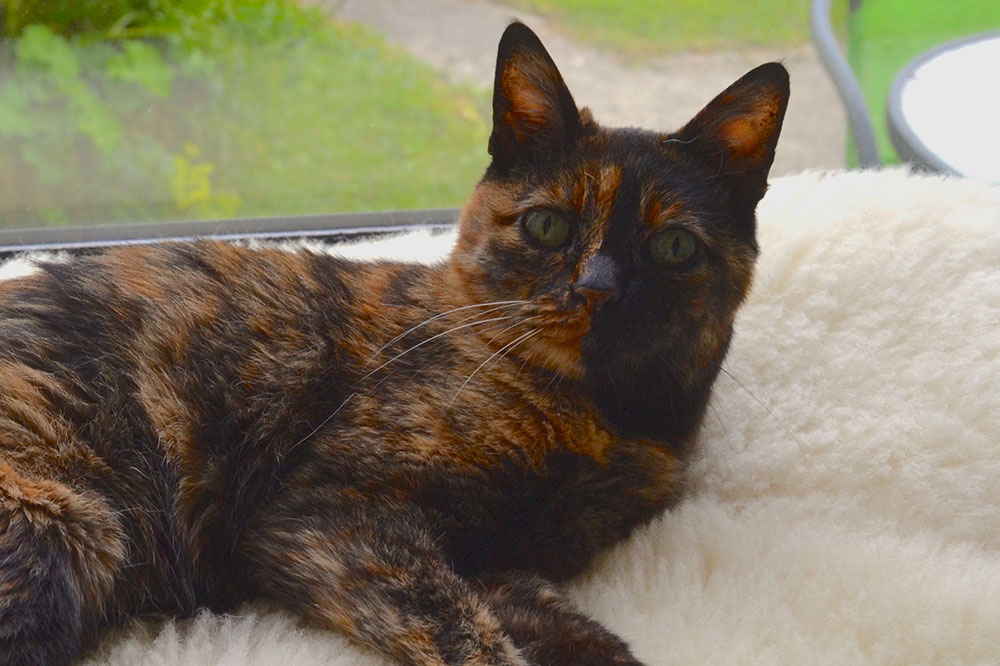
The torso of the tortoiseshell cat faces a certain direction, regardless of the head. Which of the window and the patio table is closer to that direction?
the patio table

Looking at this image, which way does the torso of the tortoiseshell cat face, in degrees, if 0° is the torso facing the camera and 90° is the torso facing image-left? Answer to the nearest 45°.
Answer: approximately 270°

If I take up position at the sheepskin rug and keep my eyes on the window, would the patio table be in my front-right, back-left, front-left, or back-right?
front-right

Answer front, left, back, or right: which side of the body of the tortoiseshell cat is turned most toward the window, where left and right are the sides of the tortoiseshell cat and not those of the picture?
left
